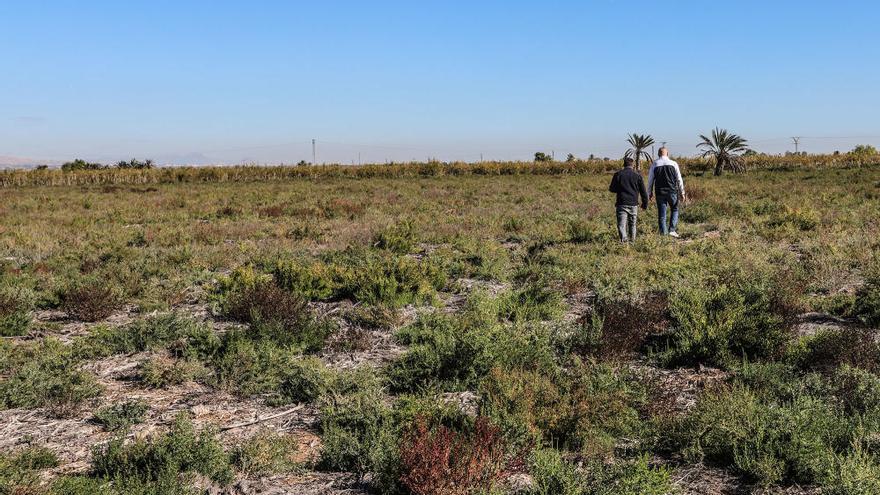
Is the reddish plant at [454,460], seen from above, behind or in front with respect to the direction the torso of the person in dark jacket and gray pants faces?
behind

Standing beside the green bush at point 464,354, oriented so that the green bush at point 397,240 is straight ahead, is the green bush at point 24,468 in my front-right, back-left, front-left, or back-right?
back-left

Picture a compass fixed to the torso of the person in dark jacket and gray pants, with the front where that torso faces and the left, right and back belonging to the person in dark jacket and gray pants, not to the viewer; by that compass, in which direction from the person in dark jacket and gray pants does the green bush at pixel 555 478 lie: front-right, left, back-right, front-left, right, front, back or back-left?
back

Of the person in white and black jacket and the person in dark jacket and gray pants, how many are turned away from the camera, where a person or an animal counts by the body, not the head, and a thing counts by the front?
2

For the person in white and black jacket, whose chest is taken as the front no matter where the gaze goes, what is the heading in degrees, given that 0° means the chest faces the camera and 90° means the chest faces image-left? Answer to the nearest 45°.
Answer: approximately 180°

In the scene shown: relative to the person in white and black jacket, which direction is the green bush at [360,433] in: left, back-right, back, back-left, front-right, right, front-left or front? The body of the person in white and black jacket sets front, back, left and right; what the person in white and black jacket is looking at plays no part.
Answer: back

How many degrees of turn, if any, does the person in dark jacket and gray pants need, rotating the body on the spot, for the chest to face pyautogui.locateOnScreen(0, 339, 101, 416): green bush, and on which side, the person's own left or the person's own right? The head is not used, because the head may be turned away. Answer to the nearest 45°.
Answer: approximately 135° to the person's own left

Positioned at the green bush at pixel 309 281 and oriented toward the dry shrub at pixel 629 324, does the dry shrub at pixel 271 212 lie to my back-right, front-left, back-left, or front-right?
back-left

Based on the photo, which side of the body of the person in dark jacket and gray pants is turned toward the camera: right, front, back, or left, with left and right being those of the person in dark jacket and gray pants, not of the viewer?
back

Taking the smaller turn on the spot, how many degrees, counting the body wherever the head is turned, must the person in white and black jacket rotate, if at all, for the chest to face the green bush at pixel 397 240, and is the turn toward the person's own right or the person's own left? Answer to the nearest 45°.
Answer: approximately 90° to the person's own left

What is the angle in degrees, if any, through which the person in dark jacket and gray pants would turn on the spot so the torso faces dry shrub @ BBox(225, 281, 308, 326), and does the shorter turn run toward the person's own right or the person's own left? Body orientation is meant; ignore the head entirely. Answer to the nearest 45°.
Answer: approximately 135° to the person's own left
